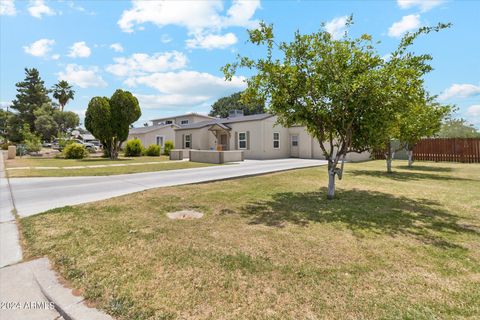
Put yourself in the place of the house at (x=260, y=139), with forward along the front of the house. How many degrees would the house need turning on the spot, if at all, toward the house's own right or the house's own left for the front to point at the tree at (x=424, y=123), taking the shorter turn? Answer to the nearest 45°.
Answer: approximately 90° to the house's own left

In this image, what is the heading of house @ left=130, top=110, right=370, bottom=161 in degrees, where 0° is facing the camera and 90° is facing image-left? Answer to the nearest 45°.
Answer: approximately 45°

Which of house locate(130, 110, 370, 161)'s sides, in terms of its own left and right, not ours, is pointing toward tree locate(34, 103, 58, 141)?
right

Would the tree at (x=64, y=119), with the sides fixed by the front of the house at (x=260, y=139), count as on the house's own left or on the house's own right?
on the house's own right

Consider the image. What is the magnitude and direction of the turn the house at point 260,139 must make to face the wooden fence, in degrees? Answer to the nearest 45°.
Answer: approximately 135° to its left

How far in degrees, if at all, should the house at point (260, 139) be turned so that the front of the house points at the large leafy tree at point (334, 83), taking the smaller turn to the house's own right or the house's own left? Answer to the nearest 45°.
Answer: approximately 45° to the house's own left

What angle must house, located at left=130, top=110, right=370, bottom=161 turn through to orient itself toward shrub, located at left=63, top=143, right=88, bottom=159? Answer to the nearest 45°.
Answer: approximately 45° to its right

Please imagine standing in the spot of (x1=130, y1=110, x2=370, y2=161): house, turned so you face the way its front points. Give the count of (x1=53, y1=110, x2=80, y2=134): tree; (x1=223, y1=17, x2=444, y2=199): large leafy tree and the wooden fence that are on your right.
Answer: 1
